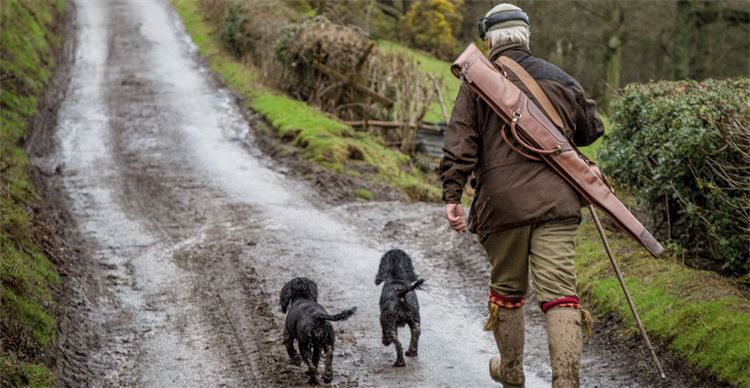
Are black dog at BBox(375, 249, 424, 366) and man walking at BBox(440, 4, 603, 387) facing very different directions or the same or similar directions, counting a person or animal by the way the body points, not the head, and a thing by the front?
same or similar directions

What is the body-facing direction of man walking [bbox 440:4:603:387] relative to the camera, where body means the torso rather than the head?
away from the camera

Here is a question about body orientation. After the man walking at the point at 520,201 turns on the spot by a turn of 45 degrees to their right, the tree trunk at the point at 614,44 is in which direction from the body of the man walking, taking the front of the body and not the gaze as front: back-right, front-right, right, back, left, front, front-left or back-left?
front-left

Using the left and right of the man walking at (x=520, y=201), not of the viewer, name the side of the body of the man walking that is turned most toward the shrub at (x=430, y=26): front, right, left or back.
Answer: front

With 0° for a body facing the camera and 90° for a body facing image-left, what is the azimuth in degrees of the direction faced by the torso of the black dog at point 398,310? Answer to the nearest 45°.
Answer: approximately 180°

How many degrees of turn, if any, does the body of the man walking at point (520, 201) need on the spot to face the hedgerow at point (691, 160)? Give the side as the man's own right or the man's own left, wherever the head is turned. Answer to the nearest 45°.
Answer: approximately 45° to the man's own right

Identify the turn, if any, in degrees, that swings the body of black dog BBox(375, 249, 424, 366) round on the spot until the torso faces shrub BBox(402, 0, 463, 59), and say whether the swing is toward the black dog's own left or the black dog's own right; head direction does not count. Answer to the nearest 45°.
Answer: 0° — it already faces it

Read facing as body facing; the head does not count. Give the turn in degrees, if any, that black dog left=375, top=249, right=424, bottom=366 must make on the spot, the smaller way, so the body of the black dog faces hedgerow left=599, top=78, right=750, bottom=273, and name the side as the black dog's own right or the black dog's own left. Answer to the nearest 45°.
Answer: approximately 45° to the black dog's own right

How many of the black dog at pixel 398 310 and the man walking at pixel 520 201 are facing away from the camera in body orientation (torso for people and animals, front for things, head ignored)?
2

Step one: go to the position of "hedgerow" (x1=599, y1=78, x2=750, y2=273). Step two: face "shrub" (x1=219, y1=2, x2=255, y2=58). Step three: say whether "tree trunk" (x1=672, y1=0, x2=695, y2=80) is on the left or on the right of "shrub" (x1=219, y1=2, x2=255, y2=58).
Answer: right

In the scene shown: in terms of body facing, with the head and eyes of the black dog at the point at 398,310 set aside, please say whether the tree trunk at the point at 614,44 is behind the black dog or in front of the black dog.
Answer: in front
